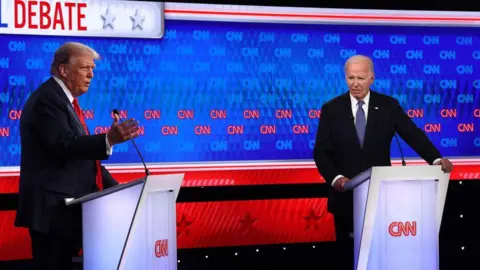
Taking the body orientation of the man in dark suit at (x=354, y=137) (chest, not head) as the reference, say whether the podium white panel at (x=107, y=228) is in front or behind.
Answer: in front

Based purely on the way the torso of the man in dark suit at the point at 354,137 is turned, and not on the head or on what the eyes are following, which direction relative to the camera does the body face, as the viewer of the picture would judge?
toward the camera

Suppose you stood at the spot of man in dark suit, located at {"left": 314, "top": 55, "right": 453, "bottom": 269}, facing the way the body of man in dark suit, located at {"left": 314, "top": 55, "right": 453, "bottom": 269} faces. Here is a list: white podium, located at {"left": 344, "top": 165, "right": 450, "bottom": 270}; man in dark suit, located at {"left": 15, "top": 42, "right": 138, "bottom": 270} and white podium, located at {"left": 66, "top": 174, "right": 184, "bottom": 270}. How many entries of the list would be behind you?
0

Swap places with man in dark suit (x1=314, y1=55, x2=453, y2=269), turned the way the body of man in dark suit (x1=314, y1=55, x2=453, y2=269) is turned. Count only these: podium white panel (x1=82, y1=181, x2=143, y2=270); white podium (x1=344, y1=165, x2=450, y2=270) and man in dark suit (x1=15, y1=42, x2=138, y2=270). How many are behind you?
0

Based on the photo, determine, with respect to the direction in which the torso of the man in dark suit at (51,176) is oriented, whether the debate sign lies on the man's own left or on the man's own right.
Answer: on the man's own left

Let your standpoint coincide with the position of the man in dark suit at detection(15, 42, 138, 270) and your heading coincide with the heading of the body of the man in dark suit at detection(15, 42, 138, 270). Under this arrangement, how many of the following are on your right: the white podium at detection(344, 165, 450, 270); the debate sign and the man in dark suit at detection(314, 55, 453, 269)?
0

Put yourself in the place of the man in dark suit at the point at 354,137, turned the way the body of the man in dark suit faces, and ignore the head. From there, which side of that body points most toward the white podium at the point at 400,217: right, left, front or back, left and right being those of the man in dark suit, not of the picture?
front

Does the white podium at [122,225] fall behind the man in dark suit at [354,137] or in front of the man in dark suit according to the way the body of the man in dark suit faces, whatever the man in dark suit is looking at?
in front

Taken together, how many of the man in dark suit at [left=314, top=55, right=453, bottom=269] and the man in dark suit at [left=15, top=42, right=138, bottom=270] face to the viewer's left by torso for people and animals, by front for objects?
0

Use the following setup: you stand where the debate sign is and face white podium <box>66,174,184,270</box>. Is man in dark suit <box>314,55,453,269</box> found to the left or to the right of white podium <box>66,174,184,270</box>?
left

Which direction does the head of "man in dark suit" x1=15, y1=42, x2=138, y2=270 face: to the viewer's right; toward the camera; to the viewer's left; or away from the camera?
to the viewer's right

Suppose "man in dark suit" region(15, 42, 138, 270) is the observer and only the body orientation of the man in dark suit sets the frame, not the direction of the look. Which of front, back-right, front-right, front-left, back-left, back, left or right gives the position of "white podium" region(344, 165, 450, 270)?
front-left

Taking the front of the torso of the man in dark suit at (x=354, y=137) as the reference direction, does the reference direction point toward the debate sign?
no

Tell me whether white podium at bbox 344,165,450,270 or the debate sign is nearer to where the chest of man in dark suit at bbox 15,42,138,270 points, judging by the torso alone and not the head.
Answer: the white podium

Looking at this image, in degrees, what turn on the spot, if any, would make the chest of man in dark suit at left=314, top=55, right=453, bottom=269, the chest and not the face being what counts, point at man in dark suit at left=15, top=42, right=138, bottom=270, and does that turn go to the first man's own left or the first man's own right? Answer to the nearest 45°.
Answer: approximately 45° to the first man's own right

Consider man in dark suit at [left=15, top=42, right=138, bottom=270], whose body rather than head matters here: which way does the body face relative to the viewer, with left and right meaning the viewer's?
facing the viewer and to the right of the viewer

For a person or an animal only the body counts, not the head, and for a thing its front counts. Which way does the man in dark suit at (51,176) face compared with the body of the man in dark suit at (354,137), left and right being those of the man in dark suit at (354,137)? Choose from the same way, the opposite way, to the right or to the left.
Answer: to the left
